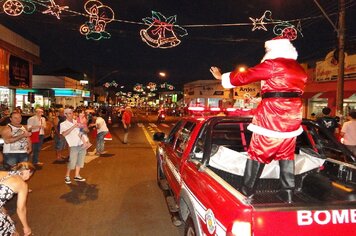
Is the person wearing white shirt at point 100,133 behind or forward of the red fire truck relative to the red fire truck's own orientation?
forward

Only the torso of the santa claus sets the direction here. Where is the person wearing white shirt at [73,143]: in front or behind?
in front

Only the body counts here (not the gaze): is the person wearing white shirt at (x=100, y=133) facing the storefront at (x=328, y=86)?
no

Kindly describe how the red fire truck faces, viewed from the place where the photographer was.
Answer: facing away from the viewer and to the left of the viewer

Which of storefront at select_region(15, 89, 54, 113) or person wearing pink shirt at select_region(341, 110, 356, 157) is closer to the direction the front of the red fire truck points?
the storefront

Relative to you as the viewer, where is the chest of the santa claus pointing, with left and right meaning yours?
facing away from the viewer and to the left of the viewer

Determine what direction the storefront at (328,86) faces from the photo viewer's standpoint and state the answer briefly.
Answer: facing the viewer and to the left of the viewer

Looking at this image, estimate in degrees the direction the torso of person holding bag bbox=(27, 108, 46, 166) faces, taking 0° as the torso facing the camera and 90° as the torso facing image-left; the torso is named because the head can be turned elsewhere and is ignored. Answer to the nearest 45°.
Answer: approximately 315°

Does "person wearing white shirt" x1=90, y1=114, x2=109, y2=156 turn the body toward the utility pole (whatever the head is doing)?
no

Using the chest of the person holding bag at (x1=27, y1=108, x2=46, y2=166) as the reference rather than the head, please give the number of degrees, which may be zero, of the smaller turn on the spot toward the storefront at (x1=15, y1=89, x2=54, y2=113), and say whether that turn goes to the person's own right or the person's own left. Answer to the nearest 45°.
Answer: approximately 135° to the person's own left
